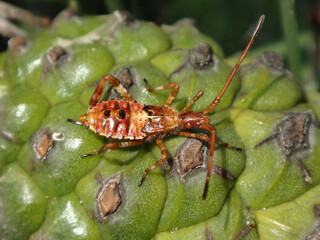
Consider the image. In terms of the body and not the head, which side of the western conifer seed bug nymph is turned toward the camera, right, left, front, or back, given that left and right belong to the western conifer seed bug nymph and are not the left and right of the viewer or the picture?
right
